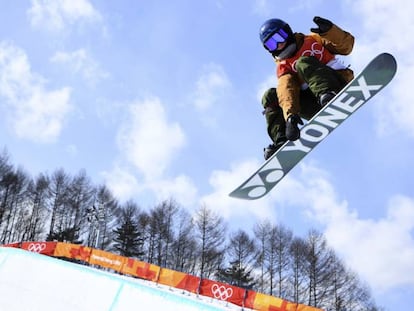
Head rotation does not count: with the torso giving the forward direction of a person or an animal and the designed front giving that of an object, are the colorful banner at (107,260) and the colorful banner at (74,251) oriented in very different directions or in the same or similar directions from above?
same or similar directions

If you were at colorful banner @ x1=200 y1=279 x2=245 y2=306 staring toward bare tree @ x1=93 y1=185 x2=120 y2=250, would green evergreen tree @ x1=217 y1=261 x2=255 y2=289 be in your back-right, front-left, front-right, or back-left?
front-right

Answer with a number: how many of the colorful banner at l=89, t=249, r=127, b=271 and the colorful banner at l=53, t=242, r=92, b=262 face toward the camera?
2

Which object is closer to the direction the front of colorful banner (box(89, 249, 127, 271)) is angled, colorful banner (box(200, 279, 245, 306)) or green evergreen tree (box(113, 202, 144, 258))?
the colorful banner

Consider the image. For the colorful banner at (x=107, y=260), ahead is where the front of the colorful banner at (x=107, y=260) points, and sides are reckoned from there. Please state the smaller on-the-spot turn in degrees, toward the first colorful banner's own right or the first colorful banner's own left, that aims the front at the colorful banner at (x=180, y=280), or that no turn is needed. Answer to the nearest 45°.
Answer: approximately 45° to the first colorful banner's own left

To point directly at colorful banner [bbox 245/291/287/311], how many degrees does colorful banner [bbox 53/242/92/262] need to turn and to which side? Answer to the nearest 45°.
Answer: approximately 45° to its left

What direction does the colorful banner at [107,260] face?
toward the camera

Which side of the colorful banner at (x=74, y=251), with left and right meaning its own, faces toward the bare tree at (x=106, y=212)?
back

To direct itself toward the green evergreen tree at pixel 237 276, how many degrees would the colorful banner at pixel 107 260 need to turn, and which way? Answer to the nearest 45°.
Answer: approximately 135° to its left

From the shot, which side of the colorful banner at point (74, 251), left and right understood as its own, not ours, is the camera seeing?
front

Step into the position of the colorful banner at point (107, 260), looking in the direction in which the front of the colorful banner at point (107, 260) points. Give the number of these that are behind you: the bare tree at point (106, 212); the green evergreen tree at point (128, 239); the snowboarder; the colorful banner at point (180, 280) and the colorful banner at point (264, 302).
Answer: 2
